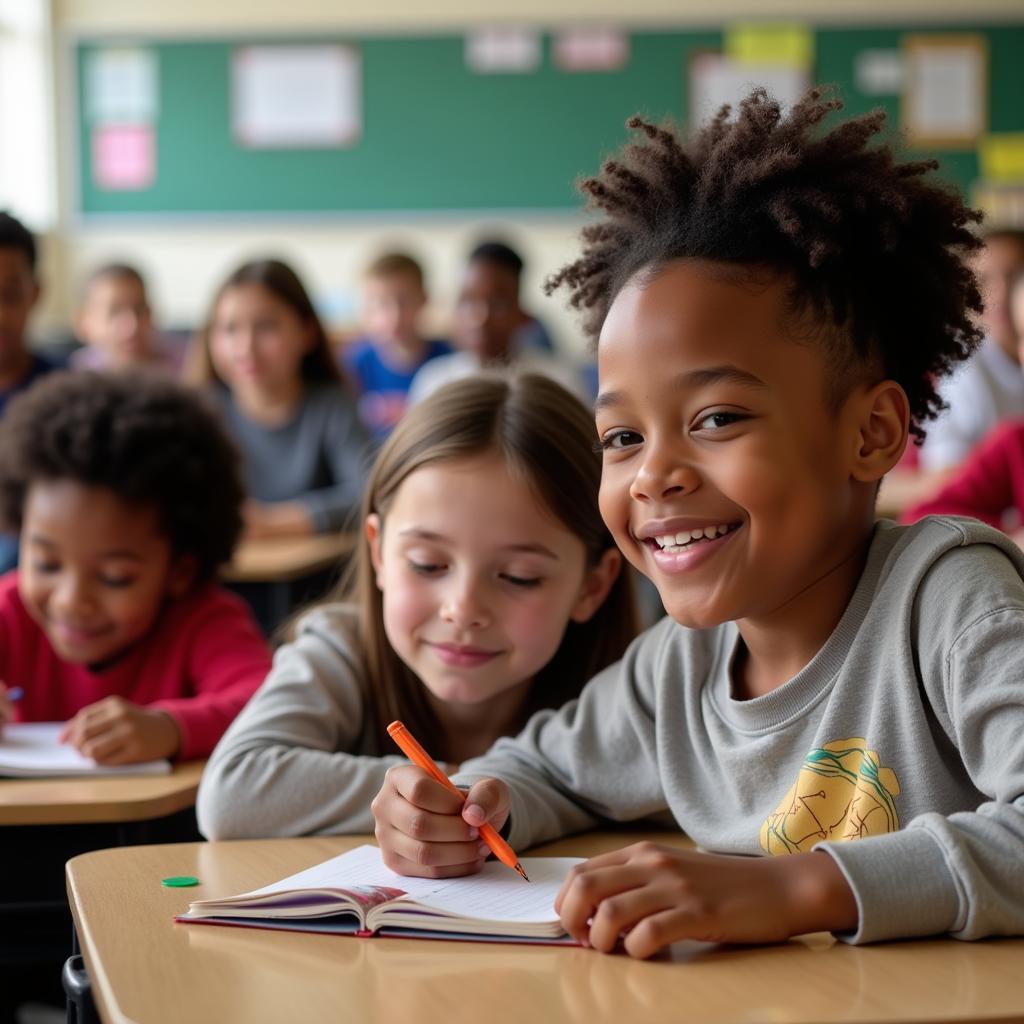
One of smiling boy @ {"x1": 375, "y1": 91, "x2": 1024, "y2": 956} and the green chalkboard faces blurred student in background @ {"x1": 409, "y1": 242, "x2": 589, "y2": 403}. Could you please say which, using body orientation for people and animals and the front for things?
the green chalkboard

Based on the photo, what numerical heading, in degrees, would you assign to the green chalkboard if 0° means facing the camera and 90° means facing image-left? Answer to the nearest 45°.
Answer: approximately 0°

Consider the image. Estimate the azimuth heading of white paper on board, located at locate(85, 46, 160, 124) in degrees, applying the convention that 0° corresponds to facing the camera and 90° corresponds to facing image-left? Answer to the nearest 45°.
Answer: approximately 0°

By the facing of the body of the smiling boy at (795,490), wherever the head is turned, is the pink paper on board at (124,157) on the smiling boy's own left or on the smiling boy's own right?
on the smiling boy's own right
